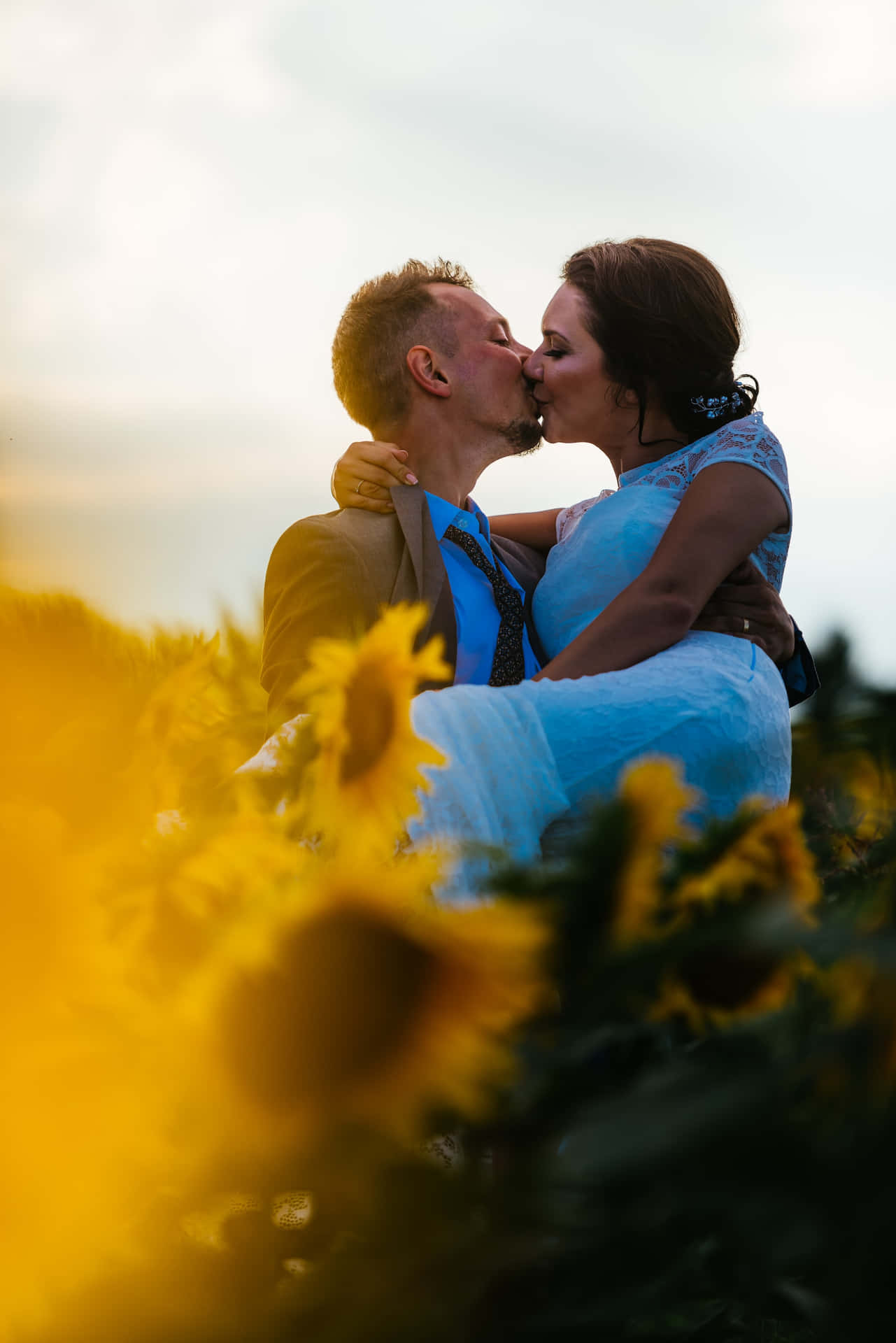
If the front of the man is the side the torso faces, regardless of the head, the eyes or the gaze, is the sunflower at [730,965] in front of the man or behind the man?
in front

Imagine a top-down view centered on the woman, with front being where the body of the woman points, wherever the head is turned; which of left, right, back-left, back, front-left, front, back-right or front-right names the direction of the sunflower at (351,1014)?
left

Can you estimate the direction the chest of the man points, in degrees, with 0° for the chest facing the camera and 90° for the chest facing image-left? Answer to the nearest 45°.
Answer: approximately 315°

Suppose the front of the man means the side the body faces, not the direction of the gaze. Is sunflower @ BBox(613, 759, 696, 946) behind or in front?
in front

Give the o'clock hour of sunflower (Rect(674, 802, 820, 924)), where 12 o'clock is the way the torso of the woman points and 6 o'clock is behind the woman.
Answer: The sunflower is roughly at 9 o'clock from the woman.

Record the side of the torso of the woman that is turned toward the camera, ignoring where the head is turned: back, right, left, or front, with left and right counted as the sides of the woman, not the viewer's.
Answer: left

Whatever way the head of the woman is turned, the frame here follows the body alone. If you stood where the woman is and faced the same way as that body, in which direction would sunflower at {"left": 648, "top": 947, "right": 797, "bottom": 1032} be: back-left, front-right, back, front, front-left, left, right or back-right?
left

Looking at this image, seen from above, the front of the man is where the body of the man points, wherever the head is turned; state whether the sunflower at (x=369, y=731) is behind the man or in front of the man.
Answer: in front

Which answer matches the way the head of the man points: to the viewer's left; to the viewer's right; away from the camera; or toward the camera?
to the viewer's right
